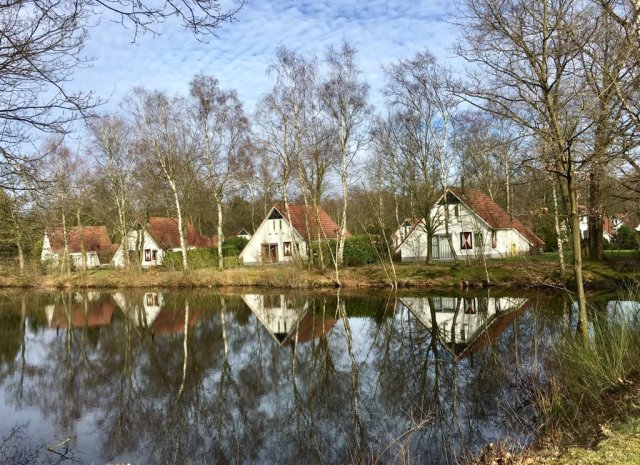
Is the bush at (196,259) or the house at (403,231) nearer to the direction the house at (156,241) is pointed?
the bush

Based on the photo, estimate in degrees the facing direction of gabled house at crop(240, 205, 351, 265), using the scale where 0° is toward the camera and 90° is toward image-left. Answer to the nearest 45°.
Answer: approximately 45°

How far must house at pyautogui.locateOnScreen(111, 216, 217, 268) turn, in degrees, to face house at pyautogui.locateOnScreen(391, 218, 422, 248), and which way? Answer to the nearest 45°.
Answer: approximately 90° to its left

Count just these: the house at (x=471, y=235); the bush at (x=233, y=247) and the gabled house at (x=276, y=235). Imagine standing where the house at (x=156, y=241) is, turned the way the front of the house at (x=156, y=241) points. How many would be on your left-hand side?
3

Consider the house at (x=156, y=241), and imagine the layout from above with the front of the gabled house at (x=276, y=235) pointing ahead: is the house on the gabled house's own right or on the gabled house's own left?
on the gabled house's own right

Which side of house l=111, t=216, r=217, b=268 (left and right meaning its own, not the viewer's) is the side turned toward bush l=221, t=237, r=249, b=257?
left

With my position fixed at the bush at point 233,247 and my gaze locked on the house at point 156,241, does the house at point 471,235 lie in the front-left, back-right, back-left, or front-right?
back-right

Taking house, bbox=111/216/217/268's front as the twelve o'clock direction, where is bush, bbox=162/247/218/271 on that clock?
The bush is roughly at 10 o'clock from the house.

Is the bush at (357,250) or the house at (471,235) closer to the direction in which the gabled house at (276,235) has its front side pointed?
the bush

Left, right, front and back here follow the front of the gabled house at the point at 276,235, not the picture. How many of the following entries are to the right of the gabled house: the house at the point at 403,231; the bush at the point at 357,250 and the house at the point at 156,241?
1

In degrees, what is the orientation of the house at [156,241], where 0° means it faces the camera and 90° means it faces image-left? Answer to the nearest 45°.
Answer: approximately 45°

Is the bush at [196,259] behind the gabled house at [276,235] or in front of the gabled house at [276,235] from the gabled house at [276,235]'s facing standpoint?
in front

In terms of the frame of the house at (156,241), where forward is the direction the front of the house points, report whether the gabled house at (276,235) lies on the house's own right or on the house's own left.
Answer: on the house's own left

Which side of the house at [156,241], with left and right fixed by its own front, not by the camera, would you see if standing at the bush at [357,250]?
left

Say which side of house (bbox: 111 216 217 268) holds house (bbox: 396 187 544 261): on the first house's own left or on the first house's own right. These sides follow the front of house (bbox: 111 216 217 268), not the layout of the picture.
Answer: on the first house's own left
